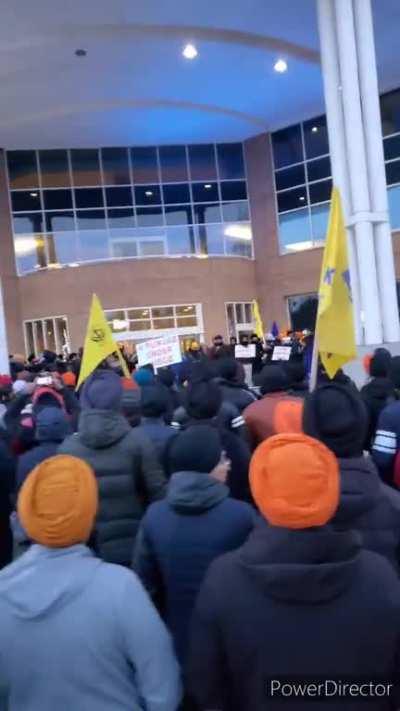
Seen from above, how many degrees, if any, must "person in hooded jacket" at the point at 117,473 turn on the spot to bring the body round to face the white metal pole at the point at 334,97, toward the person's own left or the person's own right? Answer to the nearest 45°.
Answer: approximately 45° to the person's own right

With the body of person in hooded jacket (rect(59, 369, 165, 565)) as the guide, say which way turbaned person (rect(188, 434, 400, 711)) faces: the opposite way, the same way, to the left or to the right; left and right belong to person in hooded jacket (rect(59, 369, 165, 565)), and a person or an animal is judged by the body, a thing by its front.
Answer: the same way

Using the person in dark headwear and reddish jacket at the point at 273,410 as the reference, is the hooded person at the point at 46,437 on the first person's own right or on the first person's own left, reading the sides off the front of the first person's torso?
on the first person's own left

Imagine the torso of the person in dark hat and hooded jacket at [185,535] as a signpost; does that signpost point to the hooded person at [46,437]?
no

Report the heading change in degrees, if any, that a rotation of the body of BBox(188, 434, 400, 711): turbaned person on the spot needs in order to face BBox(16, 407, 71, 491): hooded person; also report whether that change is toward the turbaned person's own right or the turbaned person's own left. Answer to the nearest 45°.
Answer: approximately 45° to the turbaned person's own left

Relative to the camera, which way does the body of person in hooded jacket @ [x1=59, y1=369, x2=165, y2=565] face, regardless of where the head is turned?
away from the camera

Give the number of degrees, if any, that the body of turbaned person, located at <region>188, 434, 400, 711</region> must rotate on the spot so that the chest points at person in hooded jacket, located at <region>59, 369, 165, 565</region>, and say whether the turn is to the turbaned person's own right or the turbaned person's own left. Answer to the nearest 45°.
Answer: approximately 45° to the turbaned person's own left

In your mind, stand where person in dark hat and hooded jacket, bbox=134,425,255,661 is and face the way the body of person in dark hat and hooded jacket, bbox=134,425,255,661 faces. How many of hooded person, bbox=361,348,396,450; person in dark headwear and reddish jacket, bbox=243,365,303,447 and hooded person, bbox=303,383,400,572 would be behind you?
0

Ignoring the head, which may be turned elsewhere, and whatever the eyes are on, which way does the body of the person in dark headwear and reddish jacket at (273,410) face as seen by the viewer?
away from the camera

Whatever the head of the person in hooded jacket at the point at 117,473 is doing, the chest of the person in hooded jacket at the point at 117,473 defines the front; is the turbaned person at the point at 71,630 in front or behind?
behind

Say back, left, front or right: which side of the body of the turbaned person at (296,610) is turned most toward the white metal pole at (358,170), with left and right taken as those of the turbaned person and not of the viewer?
front

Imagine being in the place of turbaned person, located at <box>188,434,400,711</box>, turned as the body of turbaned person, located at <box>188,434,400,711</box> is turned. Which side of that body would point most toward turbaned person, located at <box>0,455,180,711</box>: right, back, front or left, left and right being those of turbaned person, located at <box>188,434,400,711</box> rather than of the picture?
left

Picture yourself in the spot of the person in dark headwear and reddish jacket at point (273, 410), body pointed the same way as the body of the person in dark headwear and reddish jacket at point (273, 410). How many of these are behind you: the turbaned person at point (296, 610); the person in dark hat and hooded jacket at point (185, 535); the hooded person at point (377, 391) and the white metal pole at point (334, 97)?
2

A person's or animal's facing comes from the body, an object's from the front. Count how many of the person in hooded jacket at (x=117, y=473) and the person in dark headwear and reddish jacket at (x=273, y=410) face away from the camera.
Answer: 2

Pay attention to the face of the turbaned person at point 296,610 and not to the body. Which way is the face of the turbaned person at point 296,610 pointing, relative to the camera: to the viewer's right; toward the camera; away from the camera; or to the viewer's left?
away from the camera

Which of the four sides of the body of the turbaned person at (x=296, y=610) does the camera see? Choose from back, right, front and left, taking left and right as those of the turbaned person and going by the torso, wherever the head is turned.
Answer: back

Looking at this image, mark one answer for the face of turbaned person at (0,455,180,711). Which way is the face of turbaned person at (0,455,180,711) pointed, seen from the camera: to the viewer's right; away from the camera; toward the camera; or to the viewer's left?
away from the camera

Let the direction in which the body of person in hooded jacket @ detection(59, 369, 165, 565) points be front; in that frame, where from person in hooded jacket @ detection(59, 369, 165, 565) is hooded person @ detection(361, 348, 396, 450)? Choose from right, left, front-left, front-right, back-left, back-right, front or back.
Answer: front-right

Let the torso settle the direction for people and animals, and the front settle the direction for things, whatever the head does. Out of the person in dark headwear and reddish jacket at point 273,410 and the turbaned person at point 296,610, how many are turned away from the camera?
2

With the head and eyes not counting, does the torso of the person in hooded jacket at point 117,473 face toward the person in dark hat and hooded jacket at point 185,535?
no
